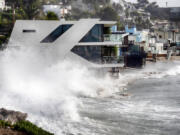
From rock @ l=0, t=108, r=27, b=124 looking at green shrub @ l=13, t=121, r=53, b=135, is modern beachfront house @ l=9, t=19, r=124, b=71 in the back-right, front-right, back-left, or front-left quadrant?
back-left

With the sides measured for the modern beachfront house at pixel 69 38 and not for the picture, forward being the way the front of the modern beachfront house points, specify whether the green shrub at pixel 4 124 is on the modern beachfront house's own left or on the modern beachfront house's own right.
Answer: on the modern beachfront house's own right
